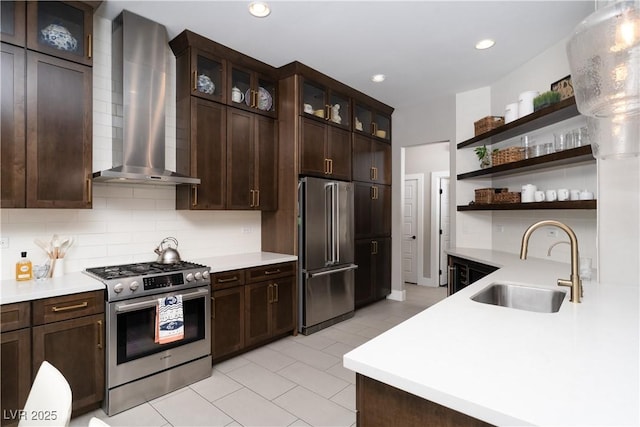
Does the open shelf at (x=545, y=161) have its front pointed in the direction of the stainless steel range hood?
yes

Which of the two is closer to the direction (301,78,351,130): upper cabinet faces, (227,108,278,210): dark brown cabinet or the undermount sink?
the undermount sink

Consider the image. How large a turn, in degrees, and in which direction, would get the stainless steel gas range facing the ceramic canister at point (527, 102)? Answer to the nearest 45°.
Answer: approximately 45° to its left

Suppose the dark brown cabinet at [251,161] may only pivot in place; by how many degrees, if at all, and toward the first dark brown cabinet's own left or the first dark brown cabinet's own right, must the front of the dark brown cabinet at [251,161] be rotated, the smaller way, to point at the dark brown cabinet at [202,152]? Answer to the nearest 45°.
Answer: approximately 90° to the first dark brown cabinet's own right

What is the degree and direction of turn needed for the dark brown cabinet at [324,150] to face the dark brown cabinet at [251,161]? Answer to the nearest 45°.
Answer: approximately 90° to its right

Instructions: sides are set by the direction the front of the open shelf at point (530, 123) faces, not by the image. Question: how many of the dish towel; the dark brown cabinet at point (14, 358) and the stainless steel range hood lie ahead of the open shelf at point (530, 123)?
3

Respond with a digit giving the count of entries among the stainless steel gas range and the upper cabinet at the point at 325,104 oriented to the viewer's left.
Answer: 0

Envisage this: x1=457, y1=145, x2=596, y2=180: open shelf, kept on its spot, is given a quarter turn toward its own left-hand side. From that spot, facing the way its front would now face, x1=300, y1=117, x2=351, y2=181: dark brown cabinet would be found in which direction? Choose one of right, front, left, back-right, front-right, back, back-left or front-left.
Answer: back-right
